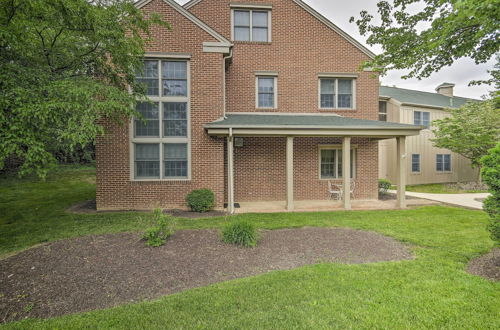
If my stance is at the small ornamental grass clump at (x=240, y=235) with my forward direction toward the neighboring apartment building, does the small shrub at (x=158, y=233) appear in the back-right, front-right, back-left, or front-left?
back-left

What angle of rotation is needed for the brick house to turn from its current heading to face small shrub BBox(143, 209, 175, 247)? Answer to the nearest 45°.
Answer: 0° — it already faces it

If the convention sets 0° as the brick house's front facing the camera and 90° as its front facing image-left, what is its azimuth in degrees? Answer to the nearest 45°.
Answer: approximately 0°

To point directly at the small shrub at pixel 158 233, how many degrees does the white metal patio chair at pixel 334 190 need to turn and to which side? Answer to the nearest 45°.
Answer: approximately 90° to its right

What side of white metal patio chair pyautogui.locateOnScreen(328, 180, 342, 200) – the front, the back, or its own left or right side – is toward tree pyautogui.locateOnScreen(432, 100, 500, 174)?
left

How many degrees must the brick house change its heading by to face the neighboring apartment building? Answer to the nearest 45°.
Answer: approximately 135° to its left

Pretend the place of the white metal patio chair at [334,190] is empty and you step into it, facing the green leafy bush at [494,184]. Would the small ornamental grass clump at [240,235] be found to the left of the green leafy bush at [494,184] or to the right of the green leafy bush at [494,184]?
right

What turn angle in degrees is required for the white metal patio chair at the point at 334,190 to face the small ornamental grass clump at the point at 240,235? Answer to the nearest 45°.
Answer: approximately 45° to its right

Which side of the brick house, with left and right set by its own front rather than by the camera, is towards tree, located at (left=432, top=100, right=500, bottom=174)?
left

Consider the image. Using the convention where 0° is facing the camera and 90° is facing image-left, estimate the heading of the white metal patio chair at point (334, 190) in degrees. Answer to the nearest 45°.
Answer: approximately 315°
